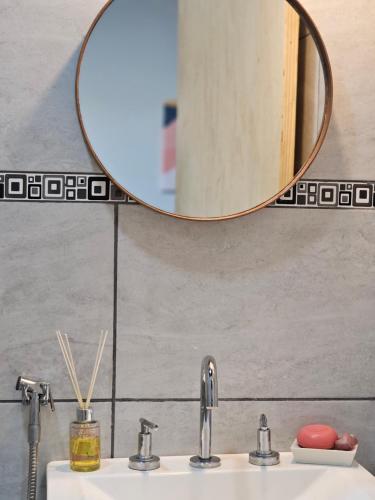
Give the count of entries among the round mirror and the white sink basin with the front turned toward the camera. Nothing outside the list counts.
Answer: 2

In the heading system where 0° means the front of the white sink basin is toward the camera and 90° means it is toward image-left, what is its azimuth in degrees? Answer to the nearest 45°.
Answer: approximately 0°
